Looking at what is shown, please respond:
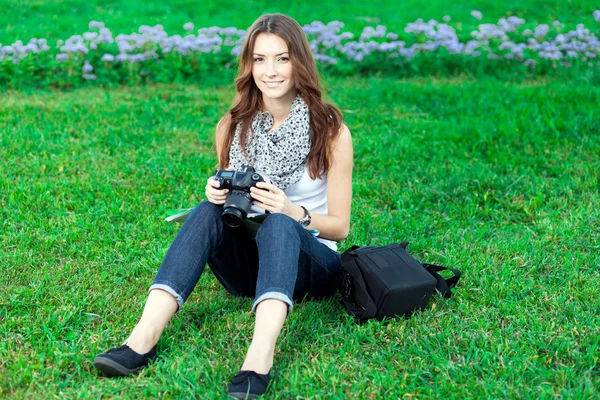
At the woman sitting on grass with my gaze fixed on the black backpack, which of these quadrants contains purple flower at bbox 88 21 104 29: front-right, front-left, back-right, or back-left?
back-left

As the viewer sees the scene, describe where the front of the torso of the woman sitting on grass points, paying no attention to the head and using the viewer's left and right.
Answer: facing the viewer and to the left of the viewer

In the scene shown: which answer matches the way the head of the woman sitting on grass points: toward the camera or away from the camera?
toward the camera

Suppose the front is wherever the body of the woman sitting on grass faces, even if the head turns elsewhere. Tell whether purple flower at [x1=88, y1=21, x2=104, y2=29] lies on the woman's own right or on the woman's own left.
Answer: on the woman's own right

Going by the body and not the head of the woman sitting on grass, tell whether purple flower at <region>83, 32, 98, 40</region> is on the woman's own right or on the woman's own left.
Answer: on the woman's own right

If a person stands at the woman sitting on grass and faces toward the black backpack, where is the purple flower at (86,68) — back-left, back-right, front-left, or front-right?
back-left

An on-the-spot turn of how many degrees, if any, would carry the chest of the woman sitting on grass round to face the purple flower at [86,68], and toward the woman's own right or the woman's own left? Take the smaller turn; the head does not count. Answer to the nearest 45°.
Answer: approximately 135° to the woman's own right
